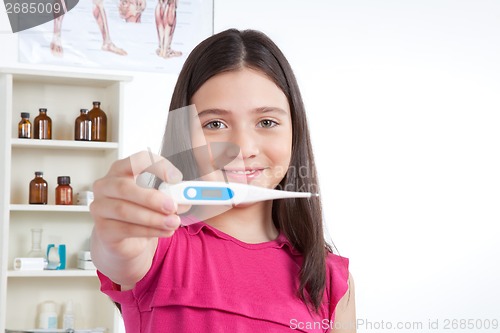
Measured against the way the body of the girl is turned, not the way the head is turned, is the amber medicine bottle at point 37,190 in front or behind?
behind

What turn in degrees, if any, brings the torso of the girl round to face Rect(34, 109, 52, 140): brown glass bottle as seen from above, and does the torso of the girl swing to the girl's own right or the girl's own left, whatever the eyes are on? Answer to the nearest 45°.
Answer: approximately 135° to the girl's own right

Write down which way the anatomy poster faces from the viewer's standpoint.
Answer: facing the viewer

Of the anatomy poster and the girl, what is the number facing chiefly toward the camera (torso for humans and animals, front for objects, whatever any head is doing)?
2

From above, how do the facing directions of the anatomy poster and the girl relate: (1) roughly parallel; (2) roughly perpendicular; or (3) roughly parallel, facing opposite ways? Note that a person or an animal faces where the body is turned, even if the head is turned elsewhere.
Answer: roughly parallel

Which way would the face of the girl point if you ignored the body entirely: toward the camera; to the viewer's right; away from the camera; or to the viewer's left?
toward the camera

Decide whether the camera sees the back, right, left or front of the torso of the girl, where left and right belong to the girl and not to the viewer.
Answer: front

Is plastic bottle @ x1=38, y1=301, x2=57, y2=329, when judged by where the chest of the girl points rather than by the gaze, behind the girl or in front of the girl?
behind
